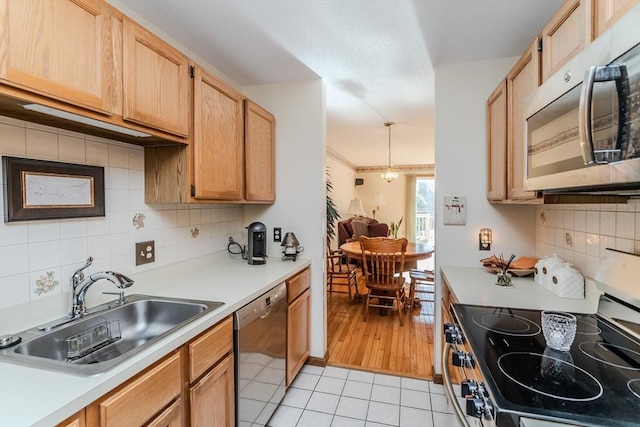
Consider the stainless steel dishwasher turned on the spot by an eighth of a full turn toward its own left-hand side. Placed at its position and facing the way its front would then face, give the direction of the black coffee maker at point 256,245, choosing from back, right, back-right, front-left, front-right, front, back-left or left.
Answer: left

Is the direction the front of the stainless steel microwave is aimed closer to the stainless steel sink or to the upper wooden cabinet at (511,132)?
the stainless steel sink

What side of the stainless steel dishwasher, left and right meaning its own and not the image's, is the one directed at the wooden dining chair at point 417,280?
left

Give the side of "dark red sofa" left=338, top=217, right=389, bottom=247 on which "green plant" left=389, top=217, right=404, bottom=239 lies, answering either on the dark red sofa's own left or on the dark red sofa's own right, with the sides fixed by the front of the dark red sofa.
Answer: on the dark red sofa's own left

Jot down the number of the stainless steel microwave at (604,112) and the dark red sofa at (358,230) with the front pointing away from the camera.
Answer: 0

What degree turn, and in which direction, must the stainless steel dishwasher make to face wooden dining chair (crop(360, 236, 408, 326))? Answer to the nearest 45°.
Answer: approximately 90° to its left

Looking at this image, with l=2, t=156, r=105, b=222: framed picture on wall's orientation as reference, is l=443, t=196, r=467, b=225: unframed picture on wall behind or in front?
in front

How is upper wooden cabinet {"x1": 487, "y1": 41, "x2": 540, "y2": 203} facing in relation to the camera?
to the viewer's left

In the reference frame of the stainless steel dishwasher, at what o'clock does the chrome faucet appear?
The chrome faucet is roughly at 4 o'clock from the stainless steel dishwasher.

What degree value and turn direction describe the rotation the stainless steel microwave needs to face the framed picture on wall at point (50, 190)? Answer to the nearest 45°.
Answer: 0° — it already faces it

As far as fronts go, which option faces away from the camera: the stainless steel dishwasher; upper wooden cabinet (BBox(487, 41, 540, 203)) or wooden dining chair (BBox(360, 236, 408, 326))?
the wooden dining chair

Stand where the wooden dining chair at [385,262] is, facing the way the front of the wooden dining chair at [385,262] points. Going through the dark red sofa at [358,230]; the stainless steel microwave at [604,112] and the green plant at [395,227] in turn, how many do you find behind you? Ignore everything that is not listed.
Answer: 1

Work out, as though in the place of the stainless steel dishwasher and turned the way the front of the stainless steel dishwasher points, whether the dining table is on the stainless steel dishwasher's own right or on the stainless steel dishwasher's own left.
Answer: on the stainless steel dishwasher's own left
